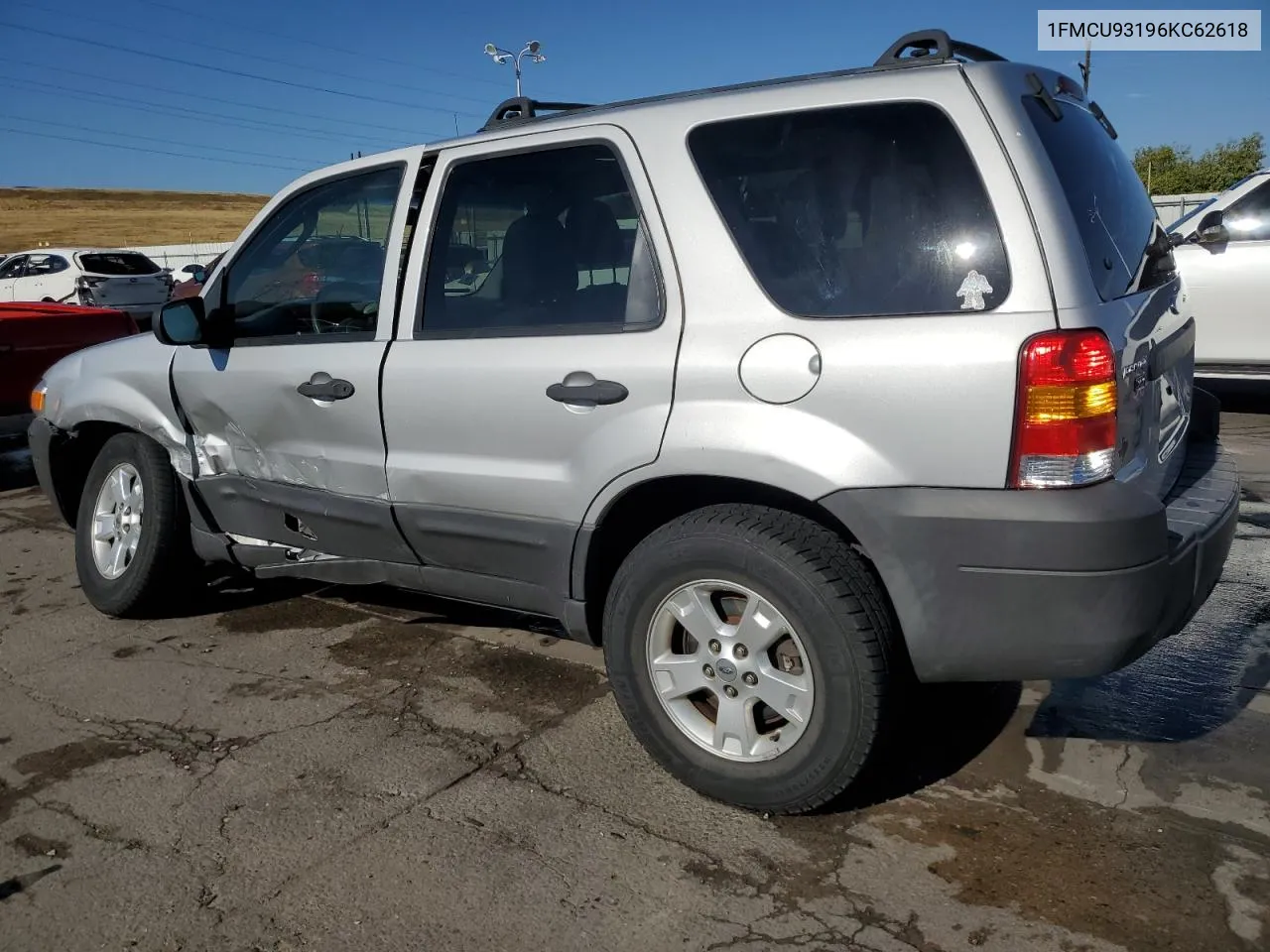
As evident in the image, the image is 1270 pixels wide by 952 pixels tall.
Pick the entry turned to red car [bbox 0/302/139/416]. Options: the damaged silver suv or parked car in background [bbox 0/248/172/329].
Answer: the damaged silver suv

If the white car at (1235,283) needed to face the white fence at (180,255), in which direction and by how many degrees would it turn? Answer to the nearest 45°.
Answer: approximately 45° to its right

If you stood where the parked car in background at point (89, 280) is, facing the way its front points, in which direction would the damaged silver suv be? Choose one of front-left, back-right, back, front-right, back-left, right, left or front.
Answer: back-left

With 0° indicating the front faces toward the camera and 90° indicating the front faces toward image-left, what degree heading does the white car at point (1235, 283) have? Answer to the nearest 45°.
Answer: approximately 90°

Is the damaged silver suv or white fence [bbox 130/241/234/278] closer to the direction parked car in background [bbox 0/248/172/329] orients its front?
the white fence

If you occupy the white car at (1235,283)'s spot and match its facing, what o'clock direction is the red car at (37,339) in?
The red car is roughly at 11 o'clock from the white car.

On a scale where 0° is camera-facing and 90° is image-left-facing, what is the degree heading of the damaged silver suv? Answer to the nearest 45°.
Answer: approximately 135°

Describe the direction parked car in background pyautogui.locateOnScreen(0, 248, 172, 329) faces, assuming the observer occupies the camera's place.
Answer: facing away from the viewer and to the left of the viewer

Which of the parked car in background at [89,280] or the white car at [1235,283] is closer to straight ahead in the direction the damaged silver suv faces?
the parked car in background

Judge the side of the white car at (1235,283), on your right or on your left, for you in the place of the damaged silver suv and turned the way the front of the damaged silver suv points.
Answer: on your right
